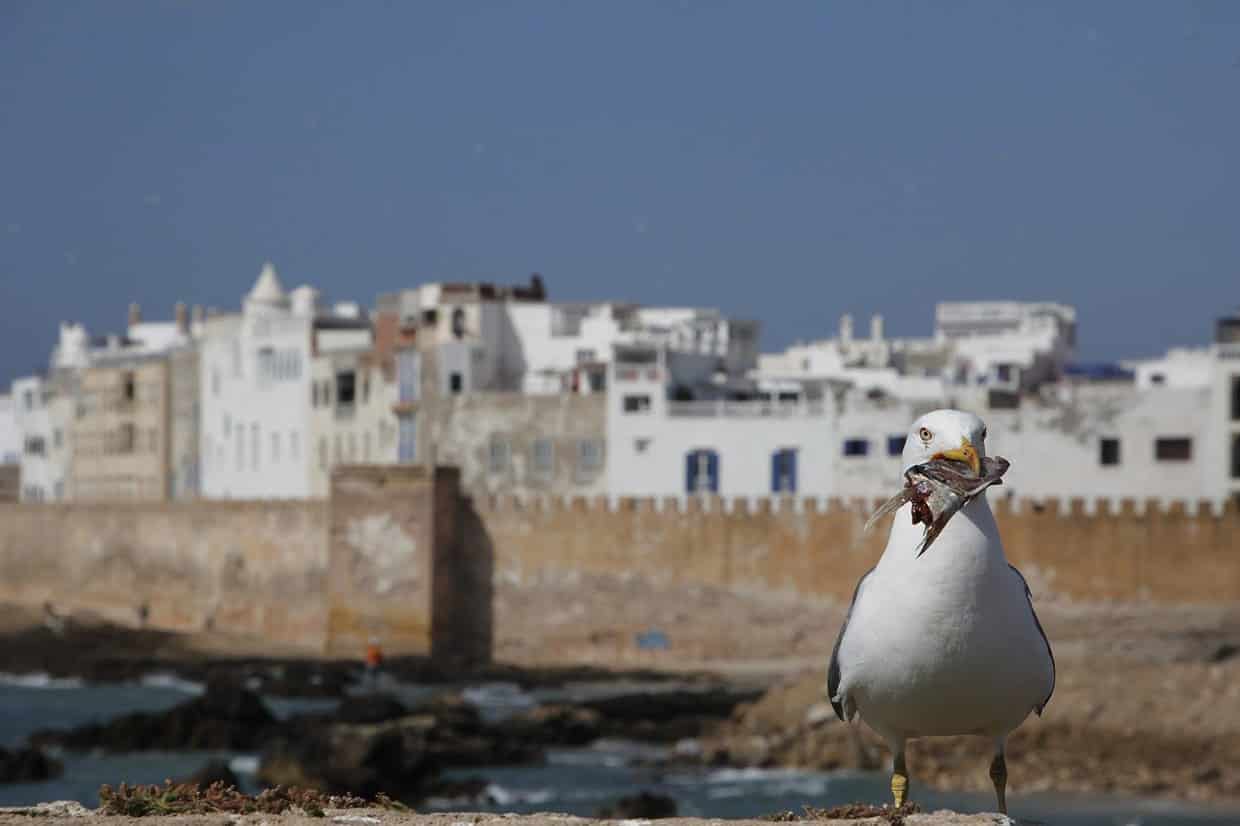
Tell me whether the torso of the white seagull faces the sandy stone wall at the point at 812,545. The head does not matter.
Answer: no

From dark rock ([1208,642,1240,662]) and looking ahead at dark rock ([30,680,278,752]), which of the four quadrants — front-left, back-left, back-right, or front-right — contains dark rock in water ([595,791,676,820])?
front-left

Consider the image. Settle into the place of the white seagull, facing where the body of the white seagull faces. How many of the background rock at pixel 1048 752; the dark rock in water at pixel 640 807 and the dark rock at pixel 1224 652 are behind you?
3

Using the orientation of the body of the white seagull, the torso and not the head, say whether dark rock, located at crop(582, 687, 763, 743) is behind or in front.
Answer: behind

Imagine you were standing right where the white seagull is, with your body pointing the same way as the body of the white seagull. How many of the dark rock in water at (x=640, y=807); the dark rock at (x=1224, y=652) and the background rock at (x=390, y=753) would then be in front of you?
0

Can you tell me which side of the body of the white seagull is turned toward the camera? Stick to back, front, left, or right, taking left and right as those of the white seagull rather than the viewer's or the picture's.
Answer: front

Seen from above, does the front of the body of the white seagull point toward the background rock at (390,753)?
no

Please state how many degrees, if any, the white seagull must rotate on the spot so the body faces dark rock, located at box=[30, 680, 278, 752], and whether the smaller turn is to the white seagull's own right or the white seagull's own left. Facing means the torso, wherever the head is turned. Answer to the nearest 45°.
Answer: approximately 135° to the white seagull's own right

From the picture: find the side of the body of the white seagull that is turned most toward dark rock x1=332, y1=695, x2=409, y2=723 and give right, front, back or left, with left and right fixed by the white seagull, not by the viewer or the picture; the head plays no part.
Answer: back

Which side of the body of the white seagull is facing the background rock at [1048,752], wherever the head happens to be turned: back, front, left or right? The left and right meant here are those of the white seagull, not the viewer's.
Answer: back

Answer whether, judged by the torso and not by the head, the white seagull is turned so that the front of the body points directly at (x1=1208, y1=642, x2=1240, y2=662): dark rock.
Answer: no

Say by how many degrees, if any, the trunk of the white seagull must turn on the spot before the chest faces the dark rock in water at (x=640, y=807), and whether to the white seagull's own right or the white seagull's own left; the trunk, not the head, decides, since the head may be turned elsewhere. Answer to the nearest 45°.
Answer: approximately 180°

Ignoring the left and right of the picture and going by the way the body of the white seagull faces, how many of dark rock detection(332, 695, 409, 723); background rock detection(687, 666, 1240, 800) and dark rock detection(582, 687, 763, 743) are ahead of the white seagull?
0
